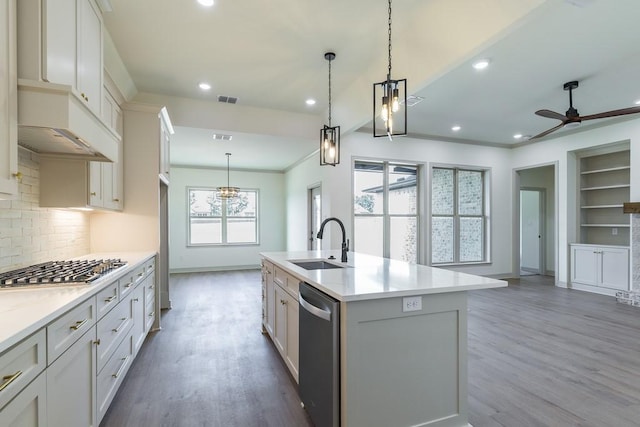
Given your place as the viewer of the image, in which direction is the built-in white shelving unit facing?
facing the viewer and to the left of the viewer

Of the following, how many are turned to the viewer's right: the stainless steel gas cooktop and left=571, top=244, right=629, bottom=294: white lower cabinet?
1

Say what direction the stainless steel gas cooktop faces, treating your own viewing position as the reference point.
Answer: facing to the right of the viewer

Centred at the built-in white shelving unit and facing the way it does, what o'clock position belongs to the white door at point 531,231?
The white door is roughly at 3 o'clock from the built-in white shelving unit.

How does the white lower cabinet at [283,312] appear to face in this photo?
to the viewer's left

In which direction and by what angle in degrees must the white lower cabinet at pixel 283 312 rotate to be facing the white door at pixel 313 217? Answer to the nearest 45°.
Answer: approximately 90° to its right

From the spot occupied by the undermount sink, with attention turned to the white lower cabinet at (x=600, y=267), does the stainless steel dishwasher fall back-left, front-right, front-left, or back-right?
back-right

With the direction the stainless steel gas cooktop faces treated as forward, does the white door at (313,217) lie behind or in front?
in front

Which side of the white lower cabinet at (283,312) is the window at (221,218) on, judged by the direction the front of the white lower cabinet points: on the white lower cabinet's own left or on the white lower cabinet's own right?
on the white lower cabinet's own right

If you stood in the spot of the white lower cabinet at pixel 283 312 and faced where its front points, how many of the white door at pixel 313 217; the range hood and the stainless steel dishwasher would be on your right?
1

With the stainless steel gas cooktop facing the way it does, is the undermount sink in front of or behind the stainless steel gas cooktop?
in front

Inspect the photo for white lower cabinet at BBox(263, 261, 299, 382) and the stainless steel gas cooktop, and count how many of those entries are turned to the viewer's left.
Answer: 1

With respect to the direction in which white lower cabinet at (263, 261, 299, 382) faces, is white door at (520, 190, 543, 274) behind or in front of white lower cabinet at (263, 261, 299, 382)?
behind
